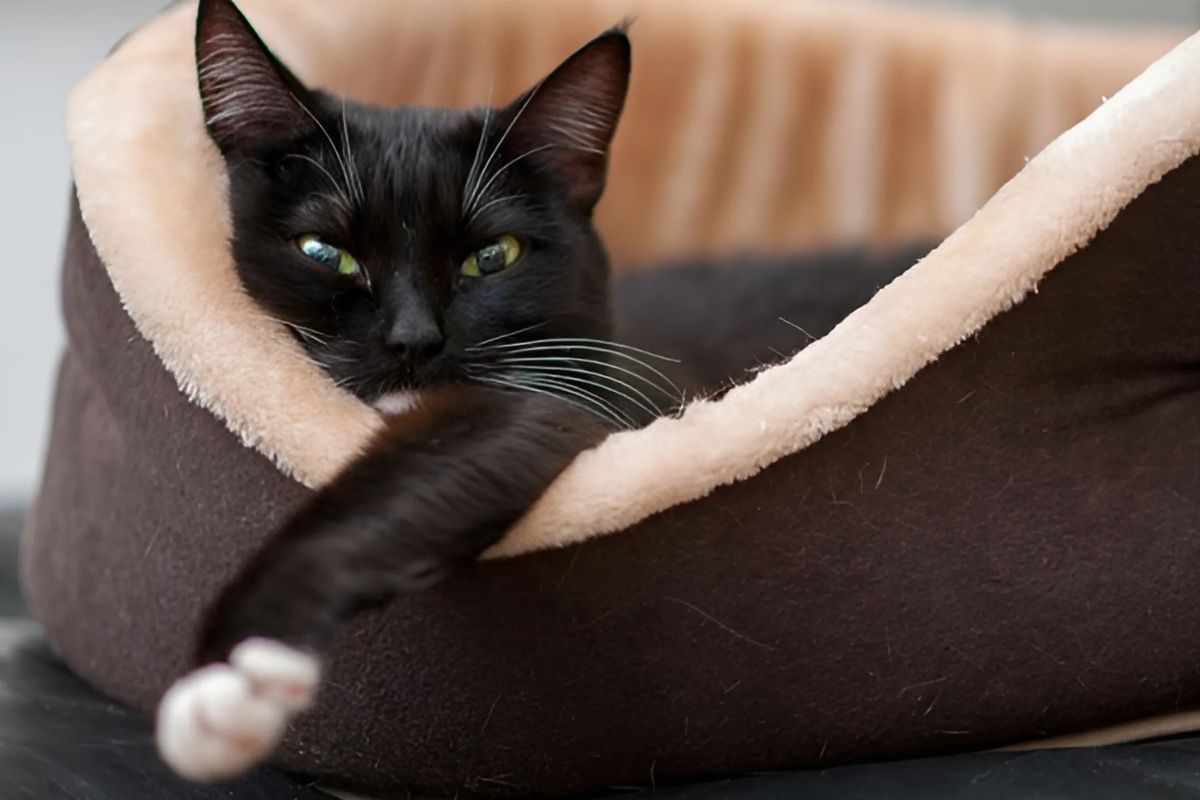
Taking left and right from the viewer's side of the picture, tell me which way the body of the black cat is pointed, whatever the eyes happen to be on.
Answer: facing the viewer
